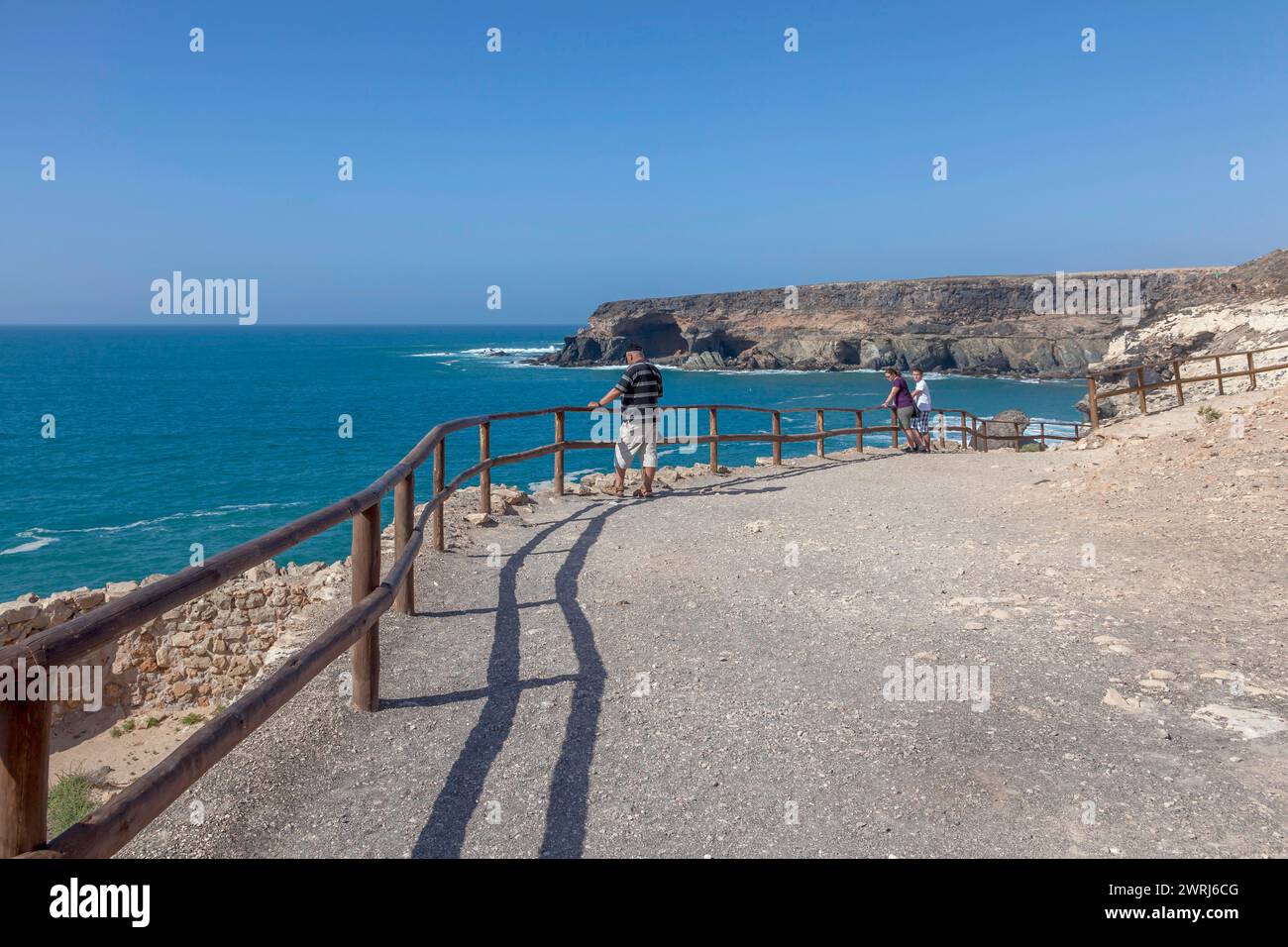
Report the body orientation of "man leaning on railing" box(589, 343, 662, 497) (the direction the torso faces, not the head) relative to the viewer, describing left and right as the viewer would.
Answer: facing away from the viewer and to the left of the viewer

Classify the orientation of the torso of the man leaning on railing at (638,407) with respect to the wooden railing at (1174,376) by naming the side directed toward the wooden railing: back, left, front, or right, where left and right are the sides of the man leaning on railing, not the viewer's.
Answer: right

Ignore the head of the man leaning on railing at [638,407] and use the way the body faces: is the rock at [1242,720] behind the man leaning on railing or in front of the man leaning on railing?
behind

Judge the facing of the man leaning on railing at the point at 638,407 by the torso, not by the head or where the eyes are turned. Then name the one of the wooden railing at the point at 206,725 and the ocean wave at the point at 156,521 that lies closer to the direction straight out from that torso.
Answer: the ocean wave

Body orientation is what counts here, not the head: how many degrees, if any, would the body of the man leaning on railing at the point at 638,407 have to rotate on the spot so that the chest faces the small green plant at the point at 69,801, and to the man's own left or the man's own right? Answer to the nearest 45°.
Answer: approximately 90° to the man's own left

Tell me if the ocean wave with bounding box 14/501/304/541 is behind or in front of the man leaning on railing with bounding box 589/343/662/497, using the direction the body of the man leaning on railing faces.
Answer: in front

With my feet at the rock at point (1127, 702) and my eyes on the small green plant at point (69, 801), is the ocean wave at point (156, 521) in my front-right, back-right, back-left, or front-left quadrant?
front-right

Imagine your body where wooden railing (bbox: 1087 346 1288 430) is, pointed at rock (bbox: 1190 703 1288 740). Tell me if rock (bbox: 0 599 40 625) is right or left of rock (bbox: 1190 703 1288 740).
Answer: right

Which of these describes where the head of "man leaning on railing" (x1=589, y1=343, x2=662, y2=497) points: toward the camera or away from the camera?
away from the camera
